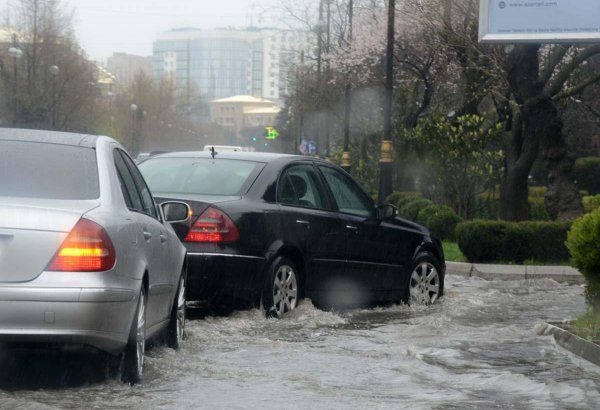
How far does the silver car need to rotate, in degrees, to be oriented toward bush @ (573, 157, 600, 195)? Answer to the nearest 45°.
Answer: approximately 45° to its right

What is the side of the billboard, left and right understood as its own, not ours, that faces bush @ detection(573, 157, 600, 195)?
back

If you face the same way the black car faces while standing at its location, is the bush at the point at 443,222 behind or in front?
in front

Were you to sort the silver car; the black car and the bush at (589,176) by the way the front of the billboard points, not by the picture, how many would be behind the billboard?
1

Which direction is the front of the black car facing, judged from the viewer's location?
facing away from the viewer and to the right of the viewer

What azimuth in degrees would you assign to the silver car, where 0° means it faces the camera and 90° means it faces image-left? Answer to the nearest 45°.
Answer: approximately 180°

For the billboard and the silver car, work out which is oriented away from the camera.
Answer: the silver car

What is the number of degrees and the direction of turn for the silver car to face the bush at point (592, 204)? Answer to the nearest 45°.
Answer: approximately 45° to its right

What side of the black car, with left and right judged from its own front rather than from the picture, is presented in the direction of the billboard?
front
